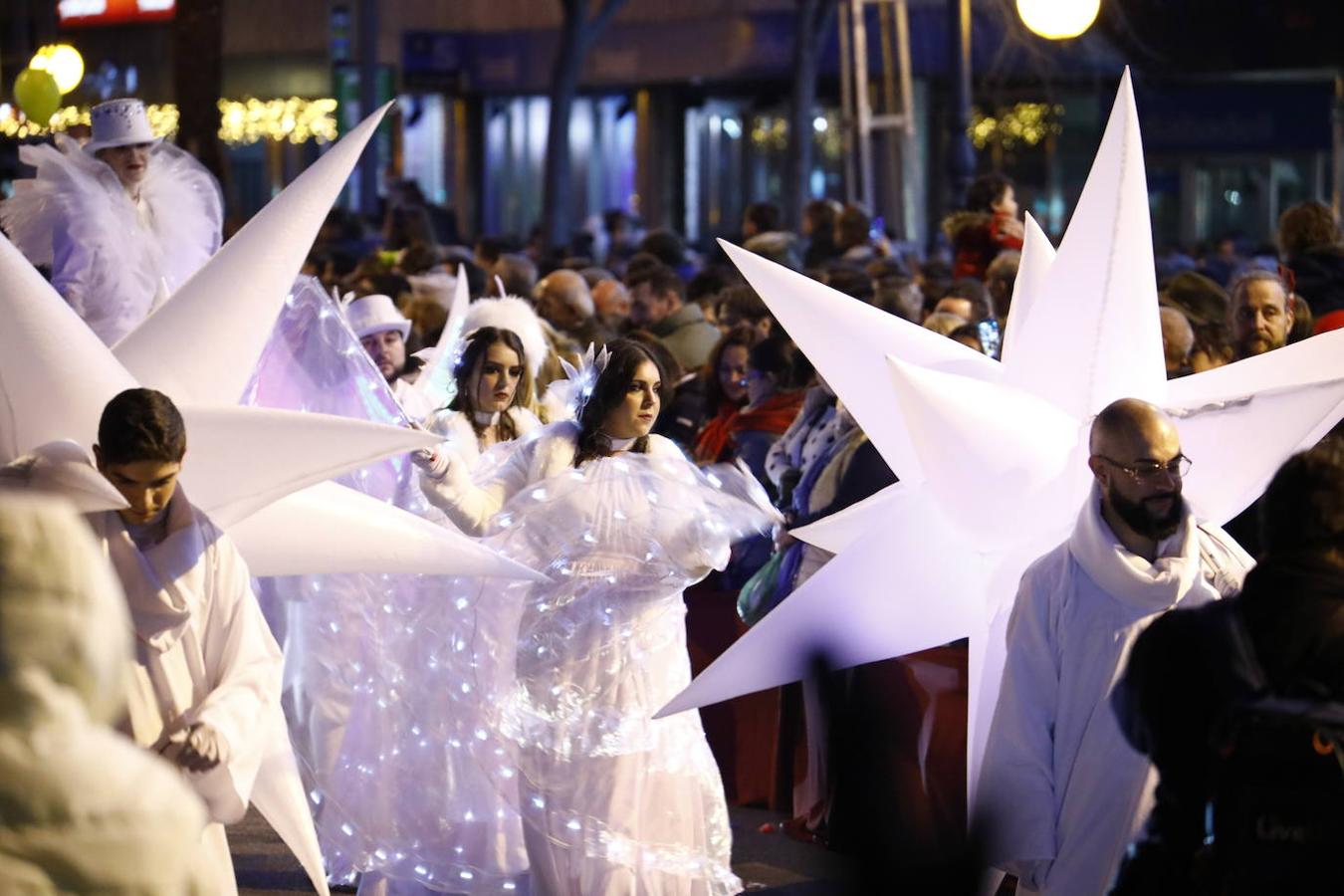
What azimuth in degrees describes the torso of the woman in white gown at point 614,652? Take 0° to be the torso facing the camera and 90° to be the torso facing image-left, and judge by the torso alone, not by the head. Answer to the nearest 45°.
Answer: approximately 315°

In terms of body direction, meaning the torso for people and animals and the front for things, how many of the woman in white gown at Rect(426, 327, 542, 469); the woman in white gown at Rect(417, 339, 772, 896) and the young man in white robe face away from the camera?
0

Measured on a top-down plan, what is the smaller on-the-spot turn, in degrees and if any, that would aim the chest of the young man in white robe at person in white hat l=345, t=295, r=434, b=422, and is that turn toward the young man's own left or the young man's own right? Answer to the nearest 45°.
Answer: approximately 180°

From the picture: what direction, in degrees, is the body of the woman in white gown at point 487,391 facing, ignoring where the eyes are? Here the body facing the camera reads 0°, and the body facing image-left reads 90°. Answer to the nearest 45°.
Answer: approximately 315°

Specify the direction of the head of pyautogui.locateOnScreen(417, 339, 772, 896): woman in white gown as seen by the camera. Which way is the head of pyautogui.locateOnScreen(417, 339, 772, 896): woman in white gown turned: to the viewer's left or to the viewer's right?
to the viewer's right

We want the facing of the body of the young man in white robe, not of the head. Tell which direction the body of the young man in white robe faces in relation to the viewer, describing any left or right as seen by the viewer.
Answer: facing the viewer

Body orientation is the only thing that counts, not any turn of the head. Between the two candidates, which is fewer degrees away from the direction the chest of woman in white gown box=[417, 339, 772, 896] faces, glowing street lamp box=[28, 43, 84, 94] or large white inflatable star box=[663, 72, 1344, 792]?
the large white inflatable star

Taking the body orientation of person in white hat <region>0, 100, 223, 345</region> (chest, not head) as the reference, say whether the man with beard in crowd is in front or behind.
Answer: in front

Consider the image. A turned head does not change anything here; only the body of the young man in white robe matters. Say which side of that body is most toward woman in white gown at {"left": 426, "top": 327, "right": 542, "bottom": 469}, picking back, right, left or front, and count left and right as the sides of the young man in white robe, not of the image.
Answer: back

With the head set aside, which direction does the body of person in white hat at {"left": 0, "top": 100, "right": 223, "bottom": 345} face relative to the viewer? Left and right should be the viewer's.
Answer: facing the viewer and to the right of the viewer

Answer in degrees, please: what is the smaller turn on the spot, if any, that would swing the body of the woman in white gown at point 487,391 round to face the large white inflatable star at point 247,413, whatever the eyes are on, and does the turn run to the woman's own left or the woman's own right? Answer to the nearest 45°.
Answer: approximately 45° to the woman's own right

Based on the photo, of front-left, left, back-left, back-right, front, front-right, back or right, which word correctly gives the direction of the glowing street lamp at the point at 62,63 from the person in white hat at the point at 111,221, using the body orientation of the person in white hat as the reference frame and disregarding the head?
back-left
